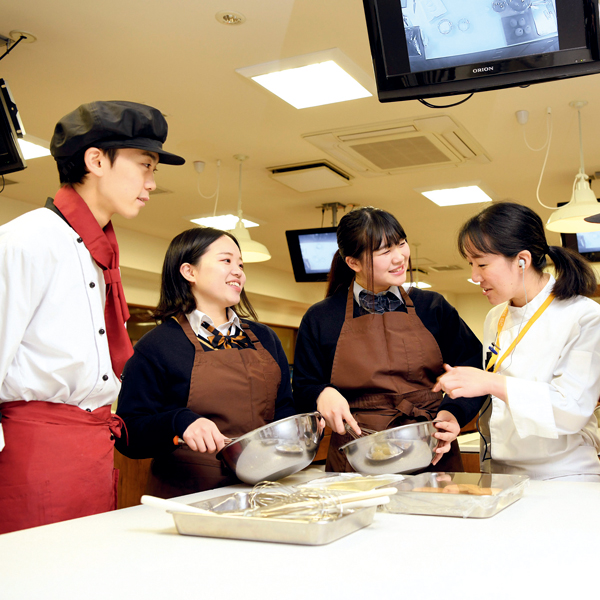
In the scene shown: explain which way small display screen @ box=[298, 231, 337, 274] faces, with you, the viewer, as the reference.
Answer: facing the viewer

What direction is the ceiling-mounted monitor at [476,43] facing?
toward the camera

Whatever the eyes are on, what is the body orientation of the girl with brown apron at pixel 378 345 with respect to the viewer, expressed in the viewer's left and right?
facing the viewer and to the right of the viewer

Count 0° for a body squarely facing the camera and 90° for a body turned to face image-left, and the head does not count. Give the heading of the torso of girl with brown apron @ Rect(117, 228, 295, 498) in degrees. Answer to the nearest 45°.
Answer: approximately 315°

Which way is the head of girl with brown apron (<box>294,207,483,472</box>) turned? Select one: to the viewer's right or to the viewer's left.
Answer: to the viewer's right

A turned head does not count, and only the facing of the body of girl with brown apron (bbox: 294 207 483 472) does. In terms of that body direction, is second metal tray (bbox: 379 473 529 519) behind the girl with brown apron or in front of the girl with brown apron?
in front

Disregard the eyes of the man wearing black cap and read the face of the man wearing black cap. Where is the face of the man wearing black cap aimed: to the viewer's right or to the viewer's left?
to the viewer's right

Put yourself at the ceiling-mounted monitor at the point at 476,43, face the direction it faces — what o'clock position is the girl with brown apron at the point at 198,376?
The girl with brown apron is roughly at 2 o'clock from the ceiling-mounted monitor.

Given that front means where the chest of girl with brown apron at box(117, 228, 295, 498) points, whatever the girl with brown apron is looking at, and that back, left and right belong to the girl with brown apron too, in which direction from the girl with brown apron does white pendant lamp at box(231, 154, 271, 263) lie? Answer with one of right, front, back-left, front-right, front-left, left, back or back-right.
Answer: back-left

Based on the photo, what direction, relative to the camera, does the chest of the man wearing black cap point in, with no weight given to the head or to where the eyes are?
to the viewer's right
